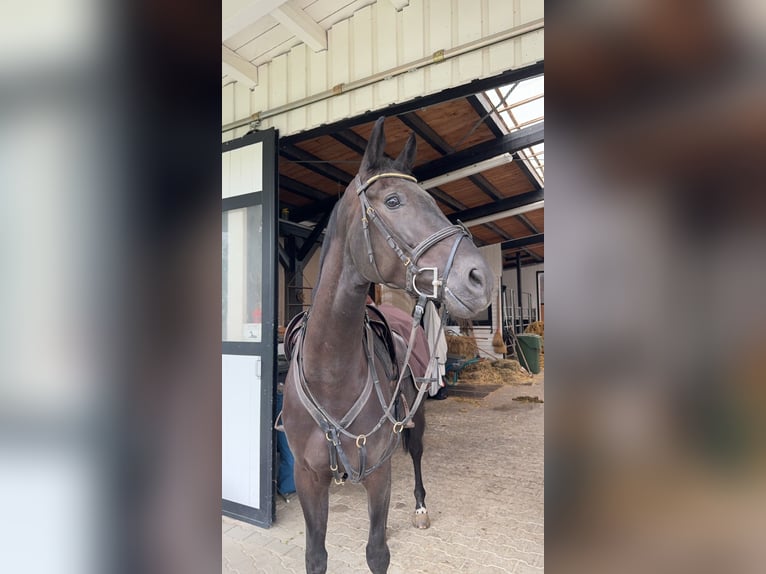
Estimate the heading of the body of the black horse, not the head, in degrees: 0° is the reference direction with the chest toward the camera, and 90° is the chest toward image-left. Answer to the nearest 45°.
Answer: approximately 0°

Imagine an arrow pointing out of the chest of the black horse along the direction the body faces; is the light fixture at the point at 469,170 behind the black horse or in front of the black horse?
behind

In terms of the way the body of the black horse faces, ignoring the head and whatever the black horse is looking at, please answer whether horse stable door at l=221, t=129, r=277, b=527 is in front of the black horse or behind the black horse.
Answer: behind

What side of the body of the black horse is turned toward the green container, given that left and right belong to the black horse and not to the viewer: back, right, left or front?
back

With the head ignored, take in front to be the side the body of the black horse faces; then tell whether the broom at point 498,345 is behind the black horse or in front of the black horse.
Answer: behind

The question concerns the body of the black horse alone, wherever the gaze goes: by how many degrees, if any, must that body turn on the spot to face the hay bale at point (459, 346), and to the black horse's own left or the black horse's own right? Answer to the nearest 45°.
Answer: approximately 180°

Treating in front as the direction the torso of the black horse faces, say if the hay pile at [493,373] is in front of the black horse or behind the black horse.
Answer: behind
